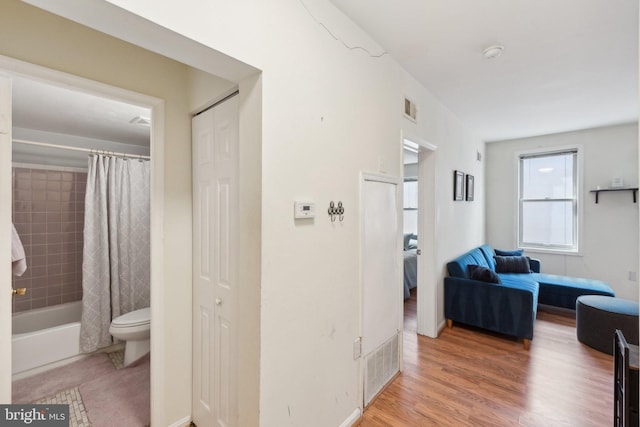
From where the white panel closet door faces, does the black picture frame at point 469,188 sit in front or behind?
behind

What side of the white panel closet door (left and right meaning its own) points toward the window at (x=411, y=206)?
back

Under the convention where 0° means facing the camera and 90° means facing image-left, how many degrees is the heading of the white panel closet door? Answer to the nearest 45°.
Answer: approximately 45°

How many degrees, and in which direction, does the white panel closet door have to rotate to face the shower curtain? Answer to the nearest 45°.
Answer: approximately 90° to its right

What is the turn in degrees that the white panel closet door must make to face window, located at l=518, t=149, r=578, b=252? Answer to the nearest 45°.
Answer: approximately 135° to its left

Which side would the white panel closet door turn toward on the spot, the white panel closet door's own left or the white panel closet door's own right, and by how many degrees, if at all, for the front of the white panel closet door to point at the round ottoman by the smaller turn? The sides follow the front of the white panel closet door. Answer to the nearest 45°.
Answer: approximately 135° to the white panel closet door's own left

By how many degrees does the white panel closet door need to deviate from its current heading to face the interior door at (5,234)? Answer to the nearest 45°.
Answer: approximately 45° to its right

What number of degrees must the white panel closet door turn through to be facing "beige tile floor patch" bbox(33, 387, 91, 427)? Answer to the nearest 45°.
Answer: approximately 90° to its right

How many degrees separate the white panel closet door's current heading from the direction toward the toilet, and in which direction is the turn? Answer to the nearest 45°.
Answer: approximately 90° to its right
